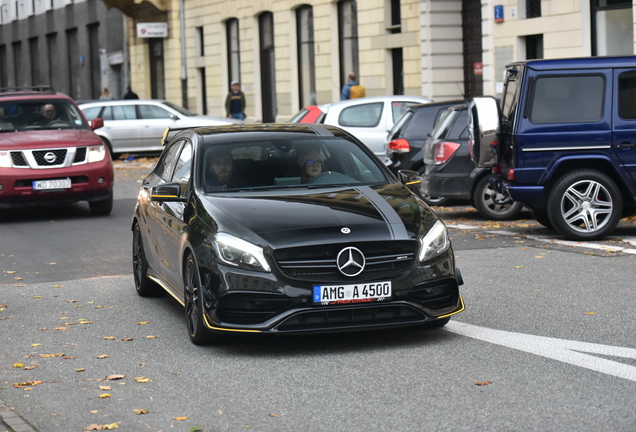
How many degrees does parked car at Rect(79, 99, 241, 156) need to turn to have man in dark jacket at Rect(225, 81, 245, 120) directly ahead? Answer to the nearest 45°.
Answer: approximately 45° to its left

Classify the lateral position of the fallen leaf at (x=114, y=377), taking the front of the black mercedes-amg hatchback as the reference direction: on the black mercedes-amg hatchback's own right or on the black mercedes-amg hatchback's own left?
on the black mercedes-amg hatchback's own right

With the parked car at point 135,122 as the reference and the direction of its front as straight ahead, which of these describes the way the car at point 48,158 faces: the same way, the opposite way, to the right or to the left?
to the right

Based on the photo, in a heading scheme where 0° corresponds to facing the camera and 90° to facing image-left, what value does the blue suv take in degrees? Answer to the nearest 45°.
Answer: approximately 270°

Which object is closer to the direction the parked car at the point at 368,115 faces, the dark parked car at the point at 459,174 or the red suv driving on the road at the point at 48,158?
the dark parked car

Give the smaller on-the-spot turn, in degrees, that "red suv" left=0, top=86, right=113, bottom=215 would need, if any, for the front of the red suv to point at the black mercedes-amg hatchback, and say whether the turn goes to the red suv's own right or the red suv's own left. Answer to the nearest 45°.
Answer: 0° — it already faces it

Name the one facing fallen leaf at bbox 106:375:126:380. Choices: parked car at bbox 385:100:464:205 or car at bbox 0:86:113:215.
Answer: car at bbox 0:86:113:215

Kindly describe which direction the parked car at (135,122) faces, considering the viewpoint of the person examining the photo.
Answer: facing to the right of the viewer

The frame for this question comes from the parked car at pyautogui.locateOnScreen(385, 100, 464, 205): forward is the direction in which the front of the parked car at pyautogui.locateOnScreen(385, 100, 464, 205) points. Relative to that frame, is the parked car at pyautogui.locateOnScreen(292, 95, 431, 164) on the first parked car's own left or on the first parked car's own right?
on the first parked car's own left

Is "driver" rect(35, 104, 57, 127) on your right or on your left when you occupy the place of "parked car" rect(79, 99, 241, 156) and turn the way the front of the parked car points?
on your right

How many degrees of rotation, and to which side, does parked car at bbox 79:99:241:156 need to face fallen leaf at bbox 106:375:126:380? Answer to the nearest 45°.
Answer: approximately 90° to its right
